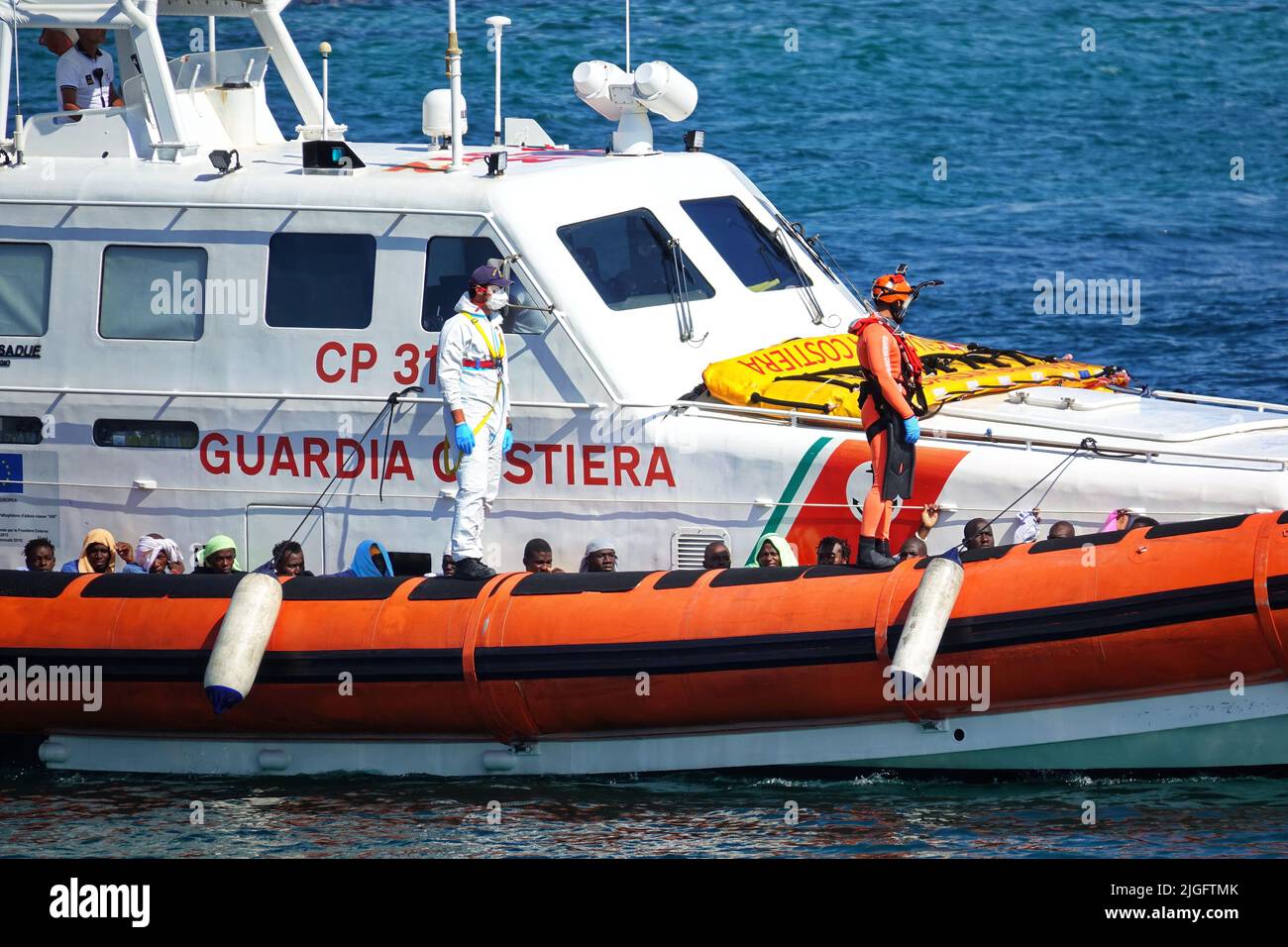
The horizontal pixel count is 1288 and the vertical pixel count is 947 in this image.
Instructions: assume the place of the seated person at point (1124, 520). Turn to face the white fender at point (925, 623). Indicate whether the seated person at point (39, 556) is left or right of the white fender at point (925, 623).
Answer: right

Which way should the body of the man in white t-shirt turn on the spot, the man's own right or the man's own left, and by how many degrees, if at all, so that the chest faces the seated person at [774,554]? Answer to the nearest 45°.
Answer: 0° — they already face them

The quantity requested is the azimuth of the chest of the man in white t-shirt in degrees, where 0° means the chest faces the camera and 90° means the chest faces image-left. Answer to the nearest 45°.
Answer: approximately 315°
